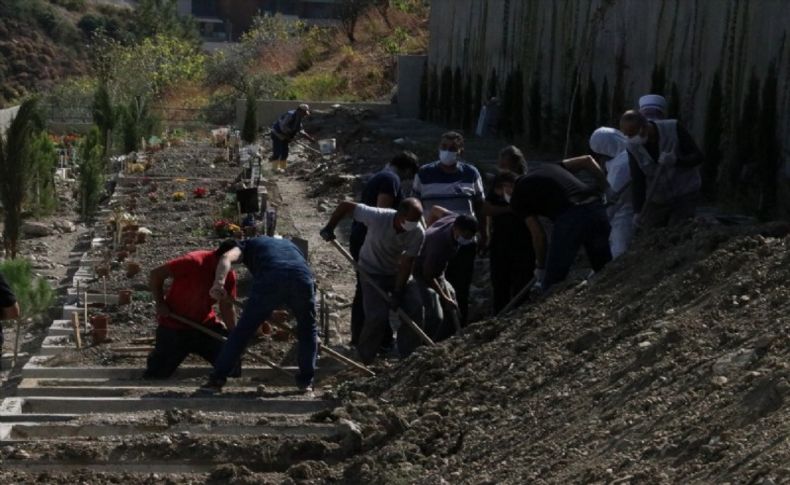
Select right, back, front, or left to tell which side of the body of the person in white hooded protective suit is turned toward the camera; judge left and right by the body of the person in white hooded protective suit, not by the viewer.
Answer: left
